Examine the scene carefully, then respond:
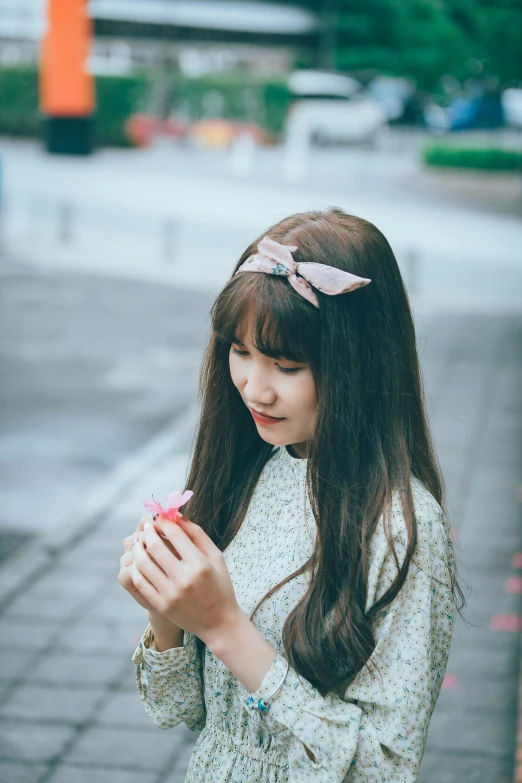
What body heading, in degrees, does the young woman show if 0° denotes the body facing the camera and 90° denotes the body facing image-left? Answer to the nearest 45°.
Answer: approximately 45°

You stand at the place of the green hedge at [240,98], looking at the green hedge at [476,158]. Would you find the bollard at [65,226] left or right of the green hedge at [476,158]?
right

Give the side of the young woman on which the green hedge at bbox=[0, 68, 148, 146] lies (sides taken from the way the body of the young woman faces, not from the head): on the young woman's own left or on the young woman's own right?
on the young woman's own right

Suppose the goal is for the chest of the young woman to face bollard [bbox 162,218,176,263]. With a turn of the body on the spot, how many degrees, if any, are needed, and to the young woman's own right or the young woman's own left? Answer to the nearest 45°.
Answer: approximately 135° to the young woman's own right

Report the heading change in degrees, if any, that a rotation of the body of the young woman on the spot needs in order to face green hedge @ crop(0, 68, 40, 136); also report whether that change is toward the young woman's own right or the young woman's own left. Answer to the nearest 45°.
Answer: approximately 135° to the young woman's own right

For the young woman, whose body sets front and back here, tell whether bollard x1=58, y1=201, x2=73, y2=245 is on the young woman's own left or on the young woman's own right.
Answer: on the young woman's own right

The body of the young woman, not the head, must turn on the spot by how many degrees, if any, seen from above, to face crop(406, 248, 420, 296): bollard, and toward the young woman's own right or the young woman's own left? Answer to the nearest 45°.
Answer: approximately 135° to the young woman's own right

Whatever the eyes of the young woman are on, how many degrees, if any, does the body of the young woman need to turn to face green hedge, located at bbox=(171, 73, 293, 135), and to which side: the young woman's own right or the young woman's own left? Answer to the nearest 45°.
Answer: approximately 135° to the young woman's own right

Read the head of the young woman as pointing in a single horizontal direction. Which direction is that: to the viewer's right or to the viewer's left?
to the viewer's left

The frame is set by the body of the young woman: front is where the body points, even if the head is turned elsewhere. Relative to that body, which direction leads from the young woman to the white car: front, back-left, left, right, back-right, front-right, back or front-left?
back-right
